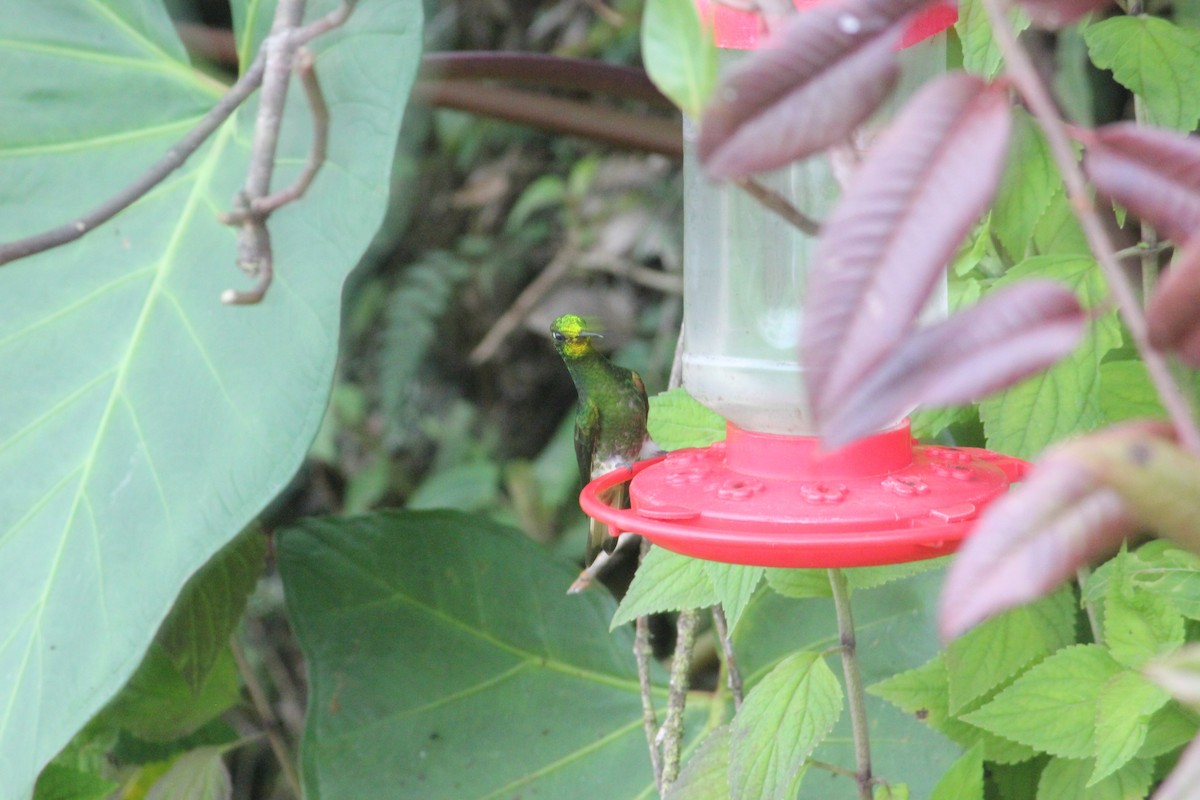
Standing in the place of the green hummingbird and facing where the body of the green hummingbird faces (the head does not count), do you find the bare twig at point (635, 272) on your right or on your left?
on your left

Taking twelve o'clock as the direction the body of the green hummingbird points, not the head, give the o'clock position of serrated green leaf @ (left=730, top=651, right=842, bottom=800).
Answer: The serrated green leaf is roughly at 10 o'clock from the green hummingbird.
